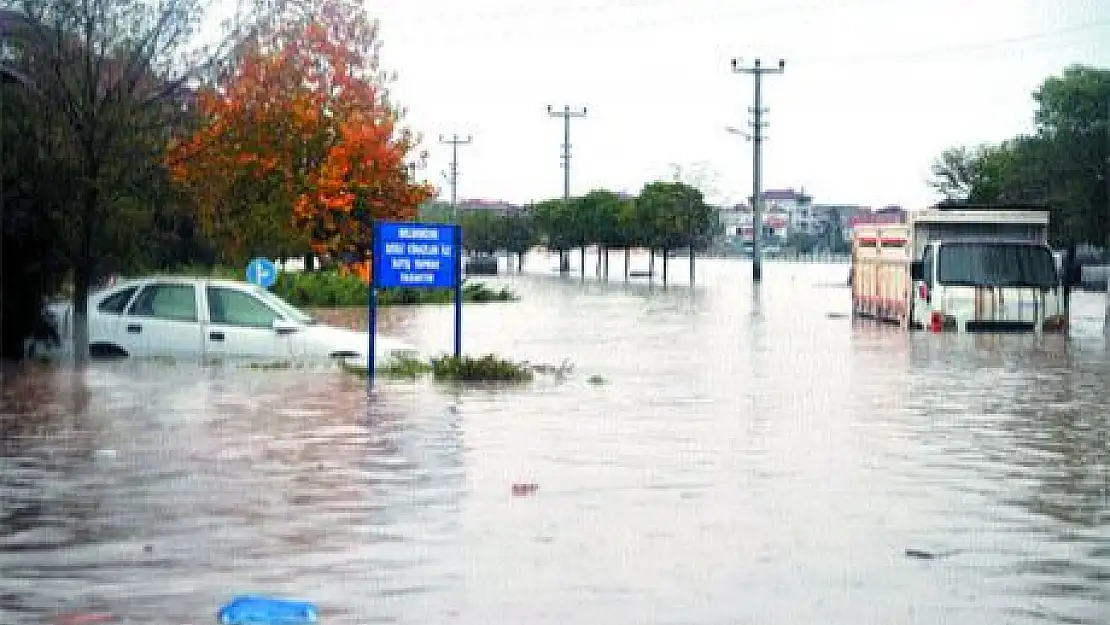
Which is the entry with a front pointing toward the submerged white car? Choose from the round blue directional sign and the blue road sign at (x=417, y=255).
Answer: the round blue directional sign

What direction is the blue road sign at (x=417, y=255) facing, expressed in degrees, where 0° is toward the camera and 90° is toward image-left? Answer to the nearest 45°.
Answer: approximately 0°

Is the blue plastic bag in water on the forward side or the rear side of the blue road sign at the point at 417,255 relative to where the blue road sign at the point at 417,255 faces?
on the forward side

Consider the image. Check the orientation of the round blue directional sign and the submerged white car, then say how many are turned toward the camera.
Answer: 1

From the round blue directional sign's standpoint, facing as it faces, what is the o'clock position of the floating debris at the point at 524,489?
The floating debris is roughly at 12 o'clock from the round blue directional sign.

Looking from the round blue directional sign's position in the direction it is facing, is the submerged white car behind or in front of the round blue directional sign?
in front

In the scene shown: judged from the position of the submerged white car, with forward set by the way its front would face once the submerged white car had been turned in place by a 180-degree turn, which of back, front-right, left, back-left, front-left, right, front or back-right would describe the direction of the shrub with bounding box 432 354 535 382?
back-left

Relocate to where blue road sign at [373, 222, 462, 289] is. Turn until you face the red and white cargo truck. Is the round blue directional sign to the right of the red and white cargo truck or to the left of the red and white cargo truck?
left

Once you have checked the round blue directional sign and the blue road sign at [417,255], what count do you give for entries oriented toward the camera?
2

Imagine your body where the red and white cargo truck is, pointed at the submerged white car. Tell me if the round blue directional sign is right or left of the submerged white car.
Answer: right

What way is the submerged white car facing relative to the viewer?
to the viewer's right

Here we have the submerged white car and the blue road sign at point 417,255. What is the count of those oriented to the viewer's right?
1

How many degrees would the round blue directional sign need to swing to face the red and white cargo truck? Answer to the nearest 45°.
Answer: approximately 90° to its left

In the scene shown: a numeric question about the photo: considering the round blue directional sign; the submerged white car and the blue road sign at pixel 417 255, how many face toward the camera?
2
